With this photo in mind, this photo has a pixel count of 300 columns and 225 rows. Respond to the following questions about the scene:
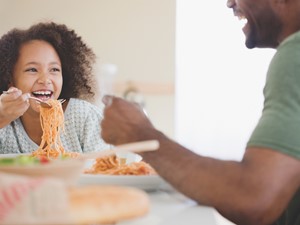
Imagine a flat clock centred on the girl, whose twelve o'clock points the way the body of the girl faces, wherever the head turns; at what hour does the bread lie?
The bread is roughly at 12 o'clock from the girl.

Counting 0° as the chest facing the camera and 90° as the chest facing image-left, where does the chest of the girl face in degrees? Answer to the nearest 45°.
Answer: approximately 0°

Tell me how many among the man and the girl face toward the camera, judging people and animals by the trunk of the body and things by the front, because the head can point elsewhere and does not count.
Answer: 1

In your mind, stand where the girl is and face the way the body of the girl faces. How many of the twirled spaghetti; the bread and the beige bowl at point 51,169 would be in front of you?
3

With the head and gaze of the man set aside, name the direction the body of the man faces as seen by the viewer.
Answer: to the viewer's left

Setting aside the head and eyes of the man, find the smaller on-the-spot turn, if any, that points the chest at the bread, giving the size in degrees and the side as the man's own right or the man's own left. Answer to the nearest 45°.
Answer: approximately 45° to the man's own left

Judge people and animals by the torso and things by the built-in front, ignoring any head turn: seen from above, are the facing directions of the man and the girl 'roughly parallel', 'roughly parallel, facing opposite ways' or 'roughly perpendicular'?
roughly perpendicular

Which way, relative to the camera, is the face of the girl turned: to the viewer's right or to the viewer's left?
to the viewer's right

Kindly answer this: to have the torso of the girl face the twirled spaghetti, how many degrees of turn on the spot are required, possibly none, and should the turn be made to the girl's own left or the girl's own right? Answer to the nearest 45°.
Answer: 0° — they already face it

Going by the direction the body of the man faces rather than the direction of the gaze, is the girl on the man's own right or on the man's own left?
on the man's own right
